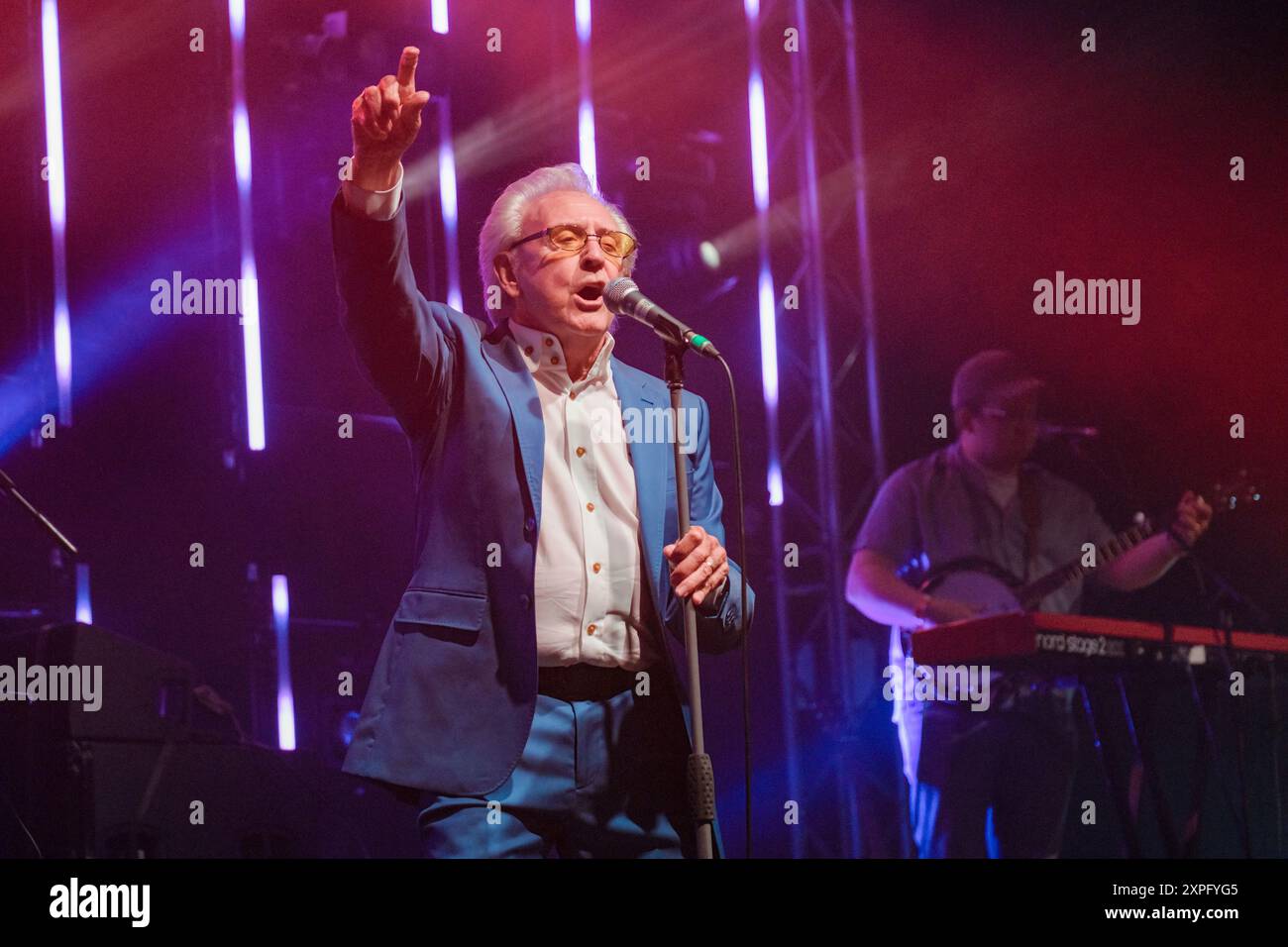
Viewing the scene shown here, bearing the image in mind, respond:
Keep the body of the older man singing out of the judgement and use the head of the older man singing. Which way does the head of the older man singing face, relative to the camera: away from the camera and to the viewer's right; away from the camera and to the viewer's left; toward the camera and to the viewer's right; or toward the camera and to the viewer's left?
toward the camera and to the viewer's right

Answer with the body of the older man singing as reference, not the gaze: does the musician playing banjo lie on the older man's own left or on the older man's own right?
on the older man's own left

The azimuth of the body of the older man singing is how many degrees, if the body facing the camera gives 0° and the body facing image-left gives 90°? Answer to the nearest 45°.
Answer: approximately 315°

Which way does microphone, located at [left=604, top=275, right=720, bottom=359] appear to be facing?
to the viewer's left
